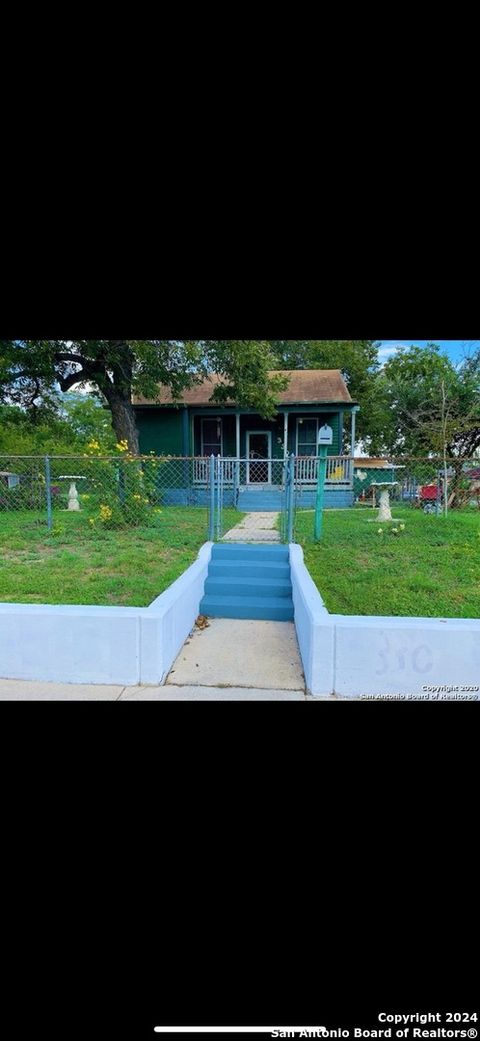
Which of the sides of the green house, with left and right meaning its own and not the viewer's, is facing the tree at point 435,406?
left

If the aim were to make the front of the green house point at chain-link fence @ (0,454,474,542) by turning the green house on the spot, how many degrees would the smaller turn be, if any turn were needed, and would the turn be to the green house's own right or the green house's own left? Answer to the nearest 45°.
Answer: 0° — it already faces it

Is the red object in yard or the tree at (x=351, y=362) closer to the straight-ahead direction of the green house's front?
the red object in yard

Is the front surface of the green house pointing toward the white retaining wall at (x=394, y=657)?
yes

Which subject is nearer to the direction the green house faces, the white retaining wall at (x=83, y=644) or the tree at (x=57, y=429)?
the white retaining wall

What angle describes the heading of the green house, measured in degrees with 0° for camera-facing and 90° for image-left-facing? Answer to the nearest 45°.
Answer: approximately 0°
